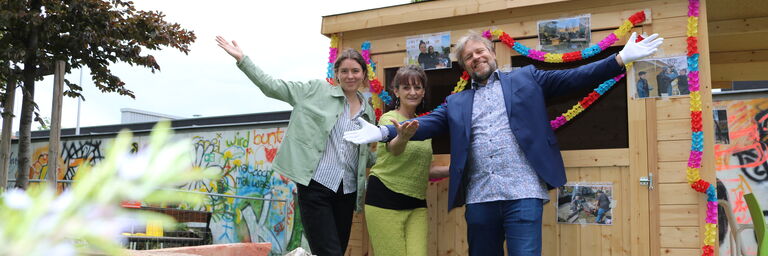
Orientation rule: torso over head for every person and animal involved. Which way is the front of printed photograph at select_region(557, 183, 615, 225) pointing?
toward the camera

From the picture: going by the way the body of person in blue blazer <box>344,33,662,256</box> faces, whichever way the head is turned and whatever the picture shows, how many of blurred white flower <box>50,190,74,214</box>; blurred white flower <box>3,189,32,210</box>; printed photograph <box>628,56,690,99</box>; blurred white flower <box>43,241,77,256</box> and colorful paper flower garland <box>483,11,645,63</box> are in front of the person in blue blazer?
3

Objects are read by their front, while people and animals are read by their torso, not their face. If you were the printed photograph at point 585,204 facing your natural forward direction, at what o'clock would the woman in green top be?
The woman in green top is roughly at 2 o'clock from the printed photograph.

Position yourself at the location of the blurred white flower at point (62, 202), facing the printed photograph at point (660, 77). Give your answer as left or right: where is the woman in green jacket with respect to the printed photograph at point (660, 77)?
left

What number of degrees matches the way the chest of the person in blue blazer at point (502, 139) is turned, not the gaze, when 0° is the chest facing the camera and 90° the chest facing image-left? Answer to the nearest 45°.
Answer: approximately 0°

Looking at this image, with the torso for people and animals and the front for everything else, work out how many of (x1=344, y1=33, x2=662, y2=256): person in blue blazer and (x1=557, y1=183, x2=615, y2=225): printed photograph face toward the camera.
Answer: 2

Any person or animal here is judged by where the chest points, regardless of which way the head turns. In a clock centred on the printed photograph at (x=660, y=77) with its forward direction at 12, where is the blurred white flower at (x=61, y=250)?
The blurred white flower is roughly at 12 o'clock from the printed photograph.

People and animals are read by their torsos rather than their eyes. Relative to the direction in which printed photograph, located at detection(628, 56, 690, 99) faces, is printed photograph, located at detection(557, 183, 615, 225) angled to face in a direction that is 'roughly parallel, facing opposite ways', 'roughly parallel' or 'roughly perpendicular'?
roughly parallel

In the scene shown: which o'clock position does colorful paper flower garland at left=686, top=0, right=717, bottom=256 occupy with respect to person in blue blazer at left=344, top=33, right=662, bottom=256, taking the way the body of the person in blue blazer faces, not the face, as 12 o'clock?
The colorful paper flower garland is roughly at 8 o'clock from the person in blue blazer.

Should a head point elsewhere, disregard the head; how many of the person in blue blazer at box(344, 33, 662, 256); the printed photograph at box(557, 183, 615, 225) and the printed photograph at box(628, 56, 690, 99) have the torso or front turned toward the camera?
3

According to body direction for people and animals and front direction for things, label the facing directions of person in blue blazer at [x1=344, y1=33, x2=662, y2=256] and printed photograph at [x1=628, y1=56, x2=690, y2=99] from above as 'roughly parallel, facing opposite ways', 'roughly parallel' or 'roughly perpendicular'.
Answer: roughly parallel

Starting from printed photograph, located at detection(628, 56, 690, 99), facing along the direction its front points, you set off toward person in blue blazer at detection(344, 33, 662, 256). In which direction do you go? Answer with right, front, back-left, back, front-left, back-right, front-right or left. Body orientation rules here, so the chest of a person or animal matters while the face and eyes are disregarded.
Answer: front-right

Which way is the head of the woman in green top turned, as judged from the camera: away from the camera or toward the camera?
toward the camera

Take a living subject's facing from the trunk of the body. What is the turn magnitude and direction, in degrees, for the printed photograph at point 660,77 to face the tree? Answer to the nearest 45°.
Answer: approximately 90° to its right

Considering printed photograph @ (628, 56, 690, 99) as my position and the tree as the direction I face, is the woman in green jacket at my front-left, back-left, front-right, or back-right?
front-left

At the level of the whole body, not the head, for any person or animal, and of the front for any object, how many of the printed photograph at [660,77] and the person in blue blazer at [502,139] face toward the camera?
2
